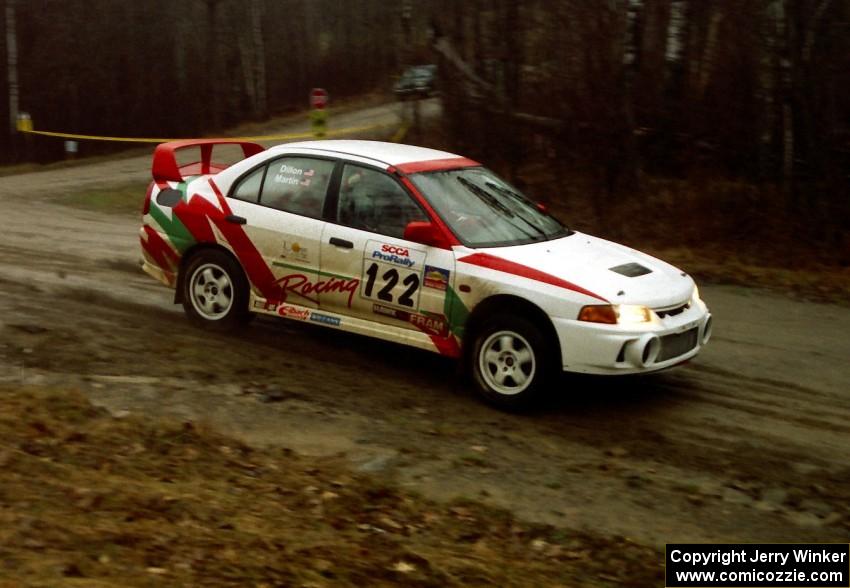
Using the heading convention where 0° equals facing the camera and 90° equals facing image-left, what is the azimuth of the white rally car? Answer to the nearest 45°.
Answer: approximately 315°
